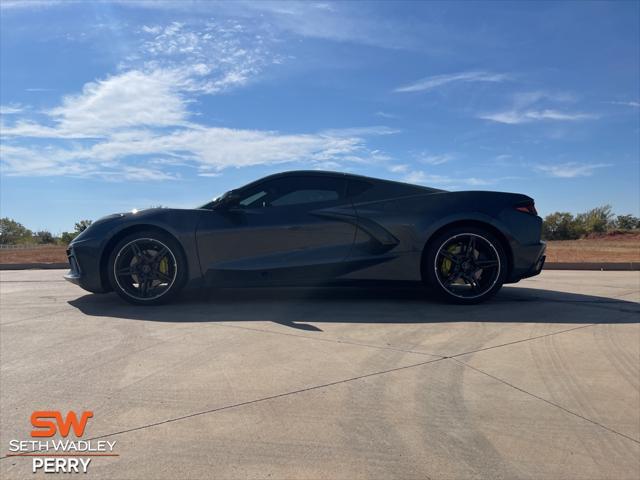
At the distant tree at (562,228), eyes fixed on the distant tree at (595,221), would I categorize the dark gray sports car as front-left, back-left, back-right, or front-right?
back-right

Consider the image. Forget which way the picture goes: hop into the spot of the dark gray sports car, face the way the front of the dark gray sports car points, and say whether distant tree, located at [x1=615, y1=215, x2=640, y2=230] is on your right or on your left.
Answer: on your right

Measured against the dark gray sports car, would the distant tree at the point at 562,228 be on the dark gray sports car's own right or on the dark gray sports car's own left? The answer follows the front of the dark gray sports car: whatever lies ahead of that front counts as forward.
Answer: on the dark gray sports car's own right

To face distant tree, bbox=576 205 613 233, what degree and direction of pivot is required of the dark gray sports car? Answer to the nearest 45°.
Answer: approximately 135° to its right

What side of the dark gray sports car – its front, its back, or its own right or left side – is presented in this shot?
left

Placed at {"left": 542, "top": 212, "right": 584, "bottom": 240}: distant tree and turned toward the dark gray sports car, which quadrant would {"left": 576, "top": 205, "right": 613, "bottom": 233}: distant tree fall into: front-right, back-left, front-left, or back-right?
back-left
